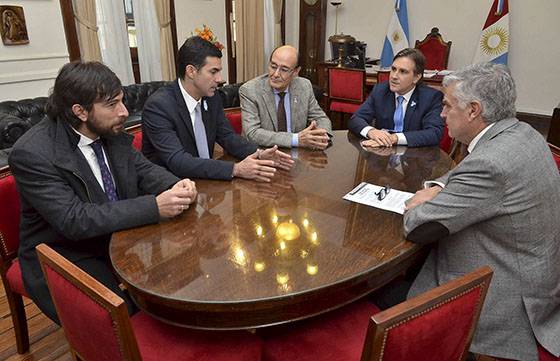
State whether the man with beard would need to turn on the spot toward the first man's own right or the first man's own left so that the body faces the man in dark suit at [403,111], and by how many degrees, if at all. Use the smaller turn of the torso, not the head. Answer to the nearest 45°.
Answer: approximately 45° to the first man's own left

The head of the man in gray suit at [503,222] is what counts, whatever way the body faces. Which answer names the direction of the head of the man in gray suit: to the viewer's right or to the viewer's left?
to the viewer's left

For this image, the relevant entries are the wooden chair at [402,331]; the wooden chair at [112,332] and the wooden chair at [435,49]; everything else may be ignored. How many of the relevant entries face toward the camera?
1

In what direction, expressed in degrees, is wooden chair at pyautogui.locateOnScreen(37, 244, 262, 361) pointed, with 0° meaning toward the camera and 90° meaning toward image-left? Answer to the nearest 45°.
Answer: approximately 225°

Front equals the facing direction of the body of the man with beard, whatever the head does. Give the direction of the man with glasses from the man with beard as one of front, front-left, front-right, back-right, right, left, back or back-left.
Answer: left

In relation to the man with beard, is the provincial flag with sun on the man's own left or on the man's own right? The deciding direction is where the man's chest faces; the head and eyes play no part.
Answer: on the man's own left

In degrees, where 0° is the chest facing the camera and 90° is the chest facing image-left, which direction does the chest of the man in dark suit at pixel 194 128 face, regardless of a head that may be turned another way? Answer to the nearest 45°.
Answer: approximately 315°

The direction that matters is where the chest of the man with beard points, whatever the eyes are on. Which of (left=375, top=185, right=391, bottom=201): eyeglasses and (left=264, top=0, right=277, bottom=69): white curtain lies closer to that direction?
the eyeglasses

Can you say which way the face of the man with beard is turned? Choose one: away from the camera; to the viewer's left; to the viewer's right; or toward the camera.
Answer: to the viewer's right

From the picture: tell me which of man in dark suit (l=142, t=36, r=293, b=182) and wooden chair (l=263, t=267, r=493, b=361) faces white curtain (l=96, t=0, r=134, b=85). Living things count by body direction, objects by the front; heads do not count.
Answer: the wooden chair

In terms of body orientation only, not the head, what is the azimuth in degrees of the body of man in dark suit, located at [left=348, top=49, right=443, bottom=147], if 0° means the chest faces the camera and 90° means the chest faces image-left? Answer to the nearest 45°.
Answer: approximately 45°
